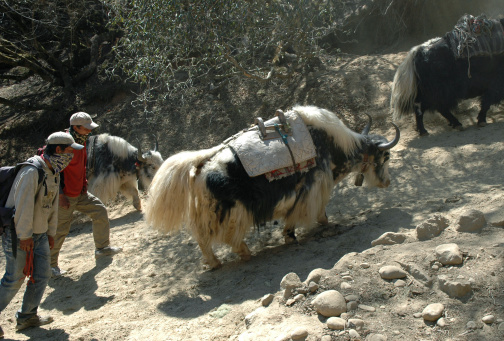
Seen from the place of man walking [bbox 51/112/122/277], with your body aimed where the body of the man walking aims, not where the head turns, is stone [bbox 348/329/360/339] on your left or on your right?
on your right

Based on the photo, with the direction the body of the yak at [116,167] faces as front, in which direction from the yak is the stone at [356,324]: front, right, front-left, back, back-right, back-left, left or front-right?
right

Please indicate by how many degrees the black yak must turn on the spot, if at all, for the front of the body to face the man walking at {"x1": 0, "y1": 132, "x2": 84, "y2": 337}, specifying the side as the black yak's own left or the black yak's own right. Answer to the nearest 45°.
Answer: approximately 135° to the black yak's own right

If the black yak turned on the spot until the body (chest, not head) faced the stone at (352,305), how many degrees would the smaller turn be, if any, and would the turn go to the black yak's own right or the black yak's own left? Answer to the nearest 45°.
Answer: approximately 90° to the black yak's own right

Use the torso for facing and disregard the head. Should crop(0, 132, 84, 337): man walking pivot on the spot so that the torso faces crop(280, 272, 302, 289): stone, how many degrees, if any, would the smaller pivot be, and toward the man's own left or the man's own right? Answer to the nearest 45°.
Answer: approximately 45° to the man's own right

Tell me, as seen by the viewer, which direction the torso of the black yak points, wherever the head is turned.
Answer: to the viewer's right

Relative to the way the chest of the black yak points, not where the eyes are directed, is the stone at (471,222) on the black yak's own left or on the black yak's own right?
on the black yak's own right

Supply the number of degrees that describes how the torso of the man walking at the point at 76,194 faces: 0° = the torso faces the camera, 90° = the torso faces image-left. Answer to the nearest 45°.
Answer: approximately 270°

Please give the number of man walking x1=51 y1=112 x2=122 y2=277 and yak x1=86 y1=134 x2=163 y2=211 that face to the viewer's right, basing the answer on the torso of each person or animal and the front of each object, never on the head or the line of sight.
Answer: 2

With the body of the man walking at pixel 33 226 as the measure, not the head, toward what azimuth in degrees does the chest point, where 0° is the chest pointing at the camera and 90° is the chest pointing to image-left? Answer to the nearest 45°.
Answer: approximately 270°

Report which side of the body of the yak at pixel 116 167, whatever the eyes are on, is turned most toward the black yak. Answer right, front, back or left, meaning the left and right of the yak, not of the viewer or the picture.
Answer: front

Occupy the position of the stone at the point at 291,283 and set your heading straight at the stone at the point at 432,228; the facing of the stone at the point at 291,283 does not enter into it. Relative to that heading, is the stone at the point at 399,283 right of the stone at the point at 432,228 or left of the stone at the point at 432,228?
right

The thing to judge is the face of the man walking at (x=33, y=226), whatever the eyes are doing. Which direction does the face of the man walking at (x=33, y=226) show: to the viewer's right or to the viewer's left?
to the viewer's right

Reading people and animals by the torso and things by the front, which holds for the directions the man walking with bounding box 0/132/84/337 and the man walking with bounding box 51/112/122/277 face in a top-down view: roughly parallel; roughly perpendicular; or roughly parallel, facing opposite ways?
roughly parallel

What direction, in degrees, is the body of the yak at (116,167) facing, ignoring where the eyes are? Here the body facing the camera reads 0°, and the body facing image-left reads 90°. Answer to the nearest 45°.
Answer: approximately 270°
